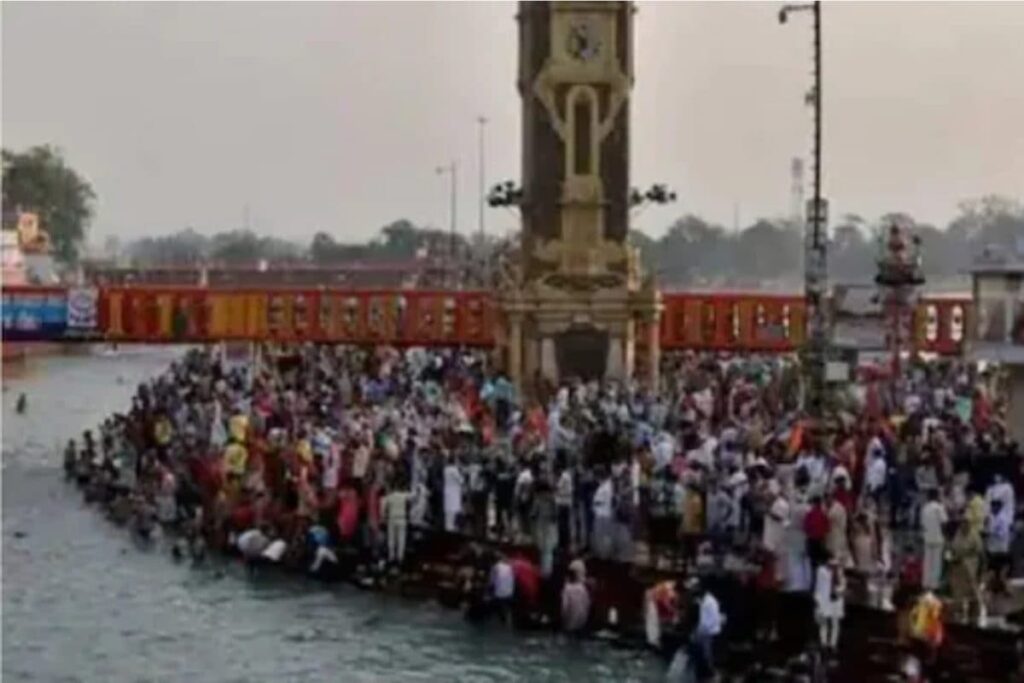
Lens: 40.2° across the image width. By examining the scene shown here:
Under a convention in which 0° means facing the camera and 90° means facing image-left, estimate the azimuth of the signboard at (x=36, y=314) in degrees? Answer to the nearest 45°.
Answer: approximately 0°

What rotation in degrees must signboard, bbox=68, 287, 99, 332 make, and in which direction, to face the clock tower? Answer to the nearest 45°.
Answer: approximately 45° to its left

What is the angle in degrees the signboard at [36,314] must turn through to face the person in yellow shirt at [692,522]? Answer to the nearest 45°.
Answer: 0° — it already faces them

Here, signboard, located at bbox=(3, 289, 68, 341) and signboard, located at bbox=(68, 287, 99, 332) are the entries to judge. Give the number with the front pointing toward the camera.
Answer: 2

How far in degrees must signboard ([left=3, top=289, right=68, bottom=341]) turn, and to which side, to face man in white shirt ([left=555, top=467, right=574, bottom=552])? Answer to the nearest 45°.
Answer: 0° — it already faces them

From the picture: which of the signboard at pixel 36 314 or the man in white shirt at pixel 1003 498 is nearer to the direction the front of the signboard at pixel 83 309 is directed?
the man in white shirt

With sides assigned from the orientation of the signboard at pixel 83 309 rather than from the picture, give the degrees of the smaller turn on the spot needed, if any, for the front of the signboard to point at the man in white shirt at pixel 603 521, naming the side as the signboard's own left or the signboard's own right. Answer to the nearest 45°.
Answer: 0° — it already faces them
